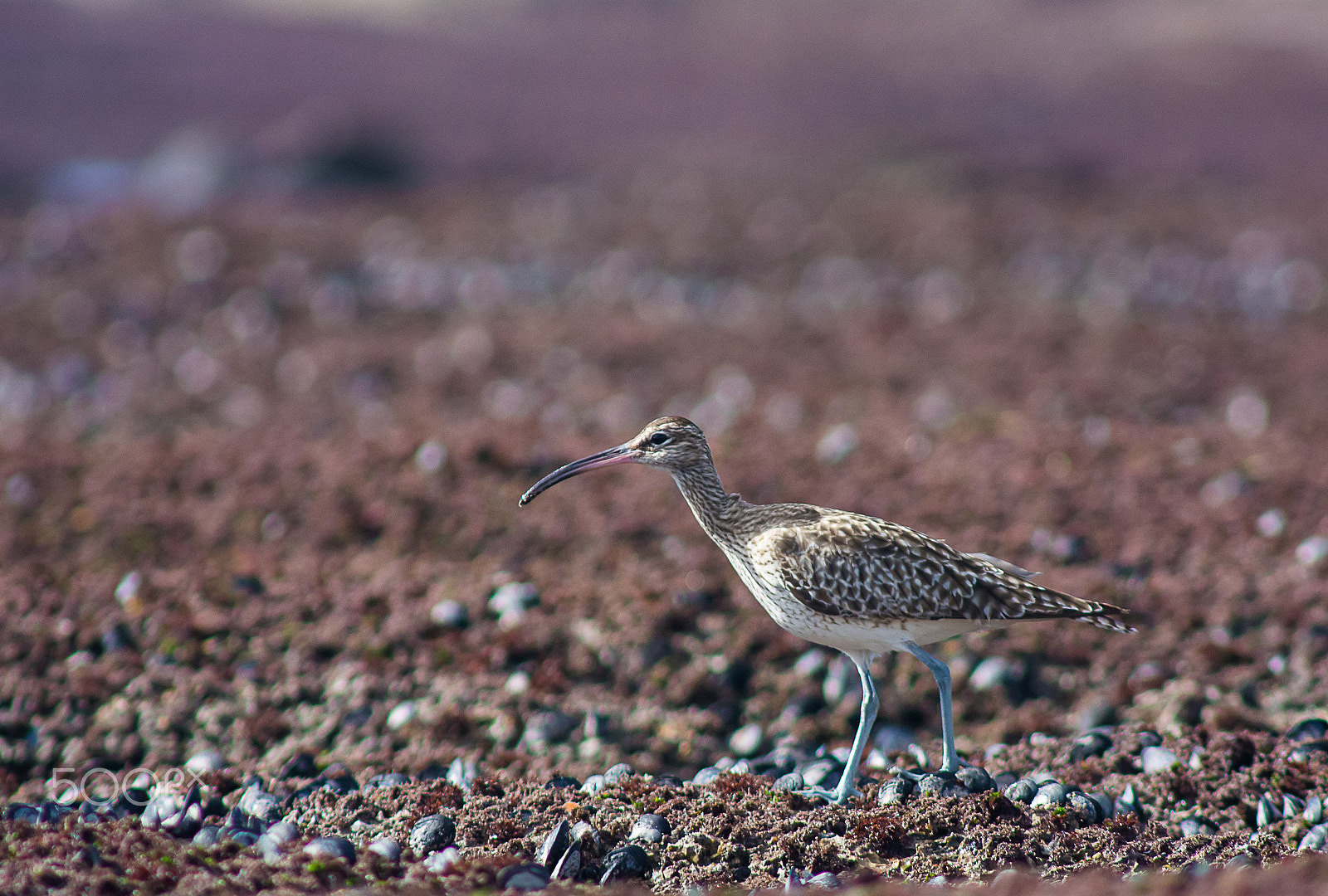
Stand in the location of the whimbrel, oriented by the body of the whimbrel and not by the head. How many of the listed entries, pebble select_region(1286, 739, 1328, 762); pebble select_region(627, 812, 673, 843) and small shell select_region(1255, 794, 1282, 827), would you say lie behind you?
2

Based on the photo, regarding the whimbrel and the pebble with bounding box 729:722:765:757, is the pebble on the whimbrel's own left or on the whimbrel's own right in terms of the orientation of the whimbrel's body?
on the whimbrel's own right

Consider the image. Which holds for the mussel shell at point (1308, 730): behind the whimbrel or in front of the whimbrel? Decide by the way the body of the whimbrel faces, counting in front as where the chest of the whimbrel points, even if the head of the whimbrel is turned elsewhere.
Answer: behind

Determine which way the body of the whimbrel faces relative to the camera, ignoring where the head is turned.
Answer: to the viewer's left

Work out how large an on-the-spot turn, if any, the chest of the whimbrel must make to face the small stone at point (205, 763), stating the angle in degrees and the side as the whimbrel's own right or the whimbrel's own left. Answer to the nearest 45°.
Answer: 0° — it already faces it

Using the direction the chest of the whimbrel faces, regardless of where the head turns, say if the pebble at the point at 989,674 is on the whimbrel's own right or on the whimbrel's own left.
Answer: on the whimbrel's own right

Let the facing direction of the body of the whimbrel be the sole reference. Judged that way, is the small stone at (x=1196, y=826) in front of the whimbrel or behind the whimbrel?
behind

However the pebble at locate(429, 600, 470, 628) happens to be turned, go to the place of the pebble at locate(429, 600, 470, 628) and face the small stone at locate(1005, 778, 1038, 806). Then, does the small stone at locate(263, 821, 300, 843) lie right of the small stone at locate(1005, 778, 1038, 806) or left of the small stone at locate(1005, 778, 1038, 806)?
right

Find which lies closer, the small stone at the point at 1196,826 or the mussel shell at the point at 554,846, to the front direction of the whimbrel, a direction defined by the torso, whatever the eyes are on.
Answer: the mussel shell

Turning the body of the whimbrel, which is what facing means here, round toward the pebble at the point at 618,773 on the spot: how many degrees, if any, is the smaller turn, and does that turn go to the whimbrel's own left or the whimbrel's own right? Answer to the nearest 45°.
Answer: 0° — it already faces it
